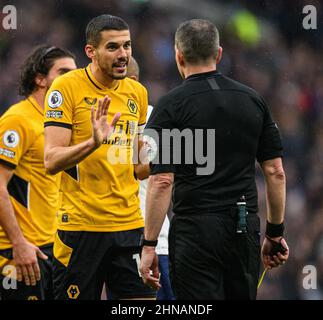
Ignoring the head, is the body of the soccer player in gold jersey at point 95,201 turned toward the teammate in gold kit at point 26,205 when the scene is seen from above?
no

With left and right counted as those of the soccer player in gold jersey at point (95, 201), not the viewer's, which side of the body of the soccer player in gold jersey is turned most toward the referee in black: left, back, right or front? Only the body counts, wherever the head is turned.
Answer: front

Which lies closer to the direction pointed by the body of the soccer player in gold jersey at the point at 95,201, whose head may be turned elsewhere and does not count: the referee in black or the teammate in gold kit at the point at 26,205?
the referee in black

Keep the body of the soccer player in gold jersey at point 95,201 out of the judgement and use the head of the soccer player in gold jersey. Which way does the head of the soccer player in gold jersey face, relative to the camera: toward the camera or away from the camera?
toward the camera
